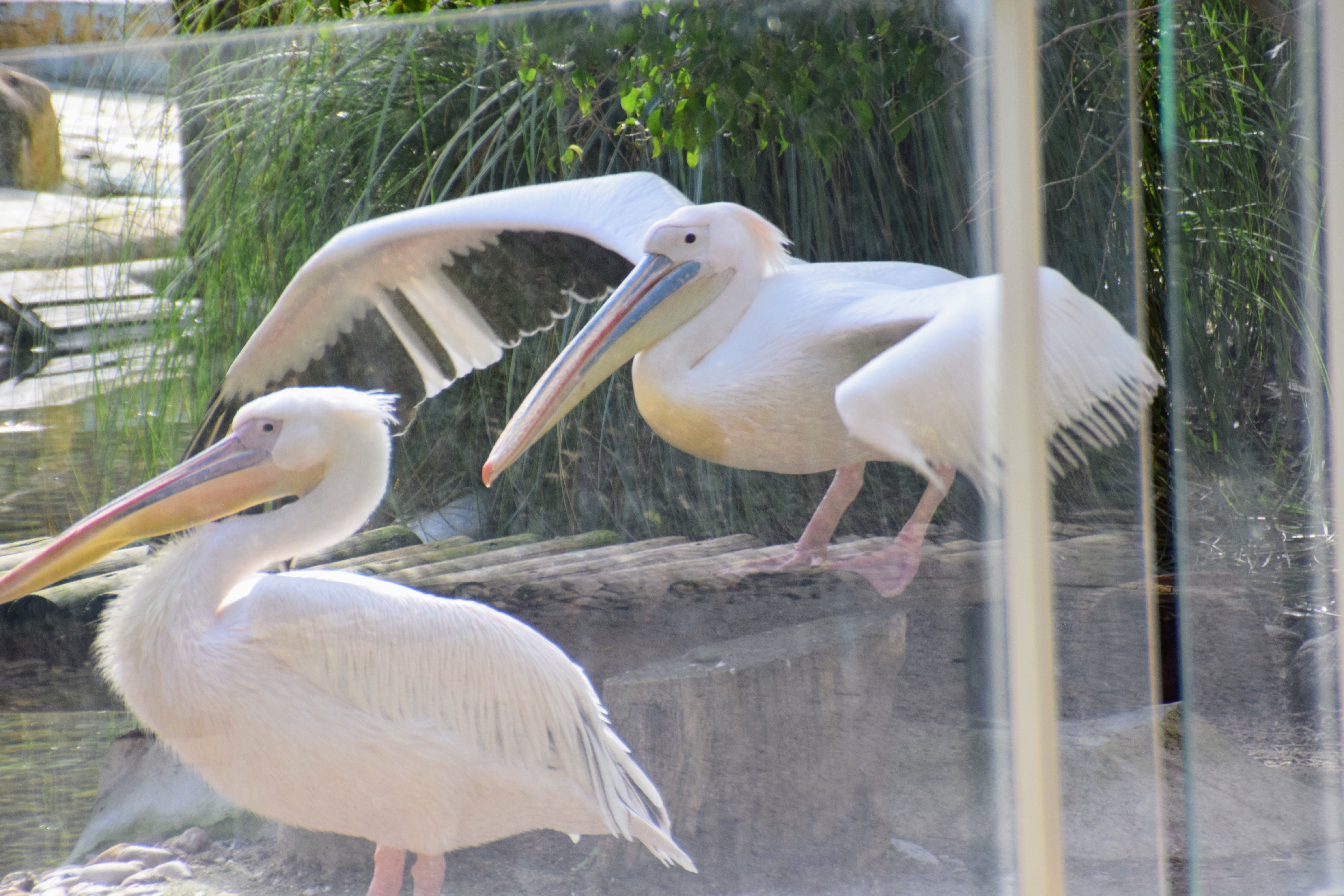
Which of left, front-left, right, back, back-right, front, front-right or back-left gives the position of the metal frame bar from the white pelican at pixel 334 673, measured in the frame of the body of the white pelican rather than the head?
back

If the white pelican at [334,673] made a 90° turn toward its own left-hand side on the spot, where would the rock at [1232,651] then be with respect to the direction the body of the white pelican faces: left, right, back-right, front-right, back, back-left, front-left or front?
left

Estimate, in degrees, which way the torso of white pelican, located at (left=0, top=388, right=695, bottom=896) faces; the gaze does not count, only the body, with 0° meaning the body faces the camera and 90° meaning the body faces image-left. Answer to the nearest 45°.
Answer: approximately 90°

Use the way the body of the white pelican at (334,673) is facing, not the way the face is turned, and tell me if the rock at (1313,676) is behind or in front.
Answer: behind

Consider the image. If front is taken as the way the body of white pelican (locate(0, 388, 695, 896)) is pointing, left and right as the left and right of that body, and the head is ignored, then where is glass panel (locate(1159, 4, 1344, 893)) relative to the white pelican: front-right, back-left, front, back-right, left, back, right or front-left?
back

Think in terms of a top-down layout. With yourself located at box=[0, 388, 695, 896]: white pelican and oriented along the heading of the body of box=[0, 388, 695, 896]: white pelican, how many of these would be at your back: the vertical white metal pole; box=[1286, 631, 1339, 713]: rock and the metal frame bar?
3

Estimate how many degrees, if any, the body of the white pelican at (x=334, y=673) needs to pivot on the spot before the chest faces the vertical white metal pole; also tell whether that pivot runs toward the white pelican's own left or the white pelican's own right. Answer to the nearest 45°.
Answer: approximately 180°
